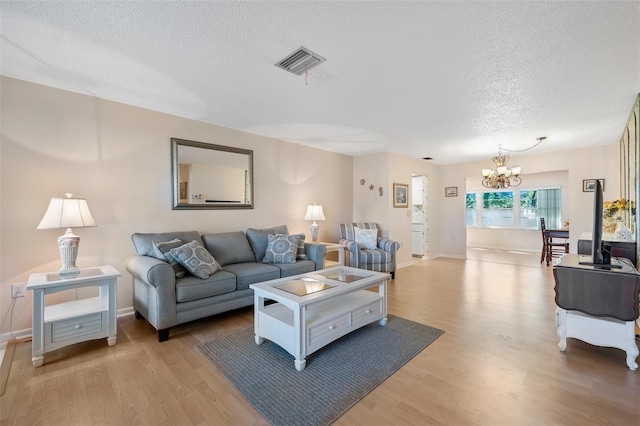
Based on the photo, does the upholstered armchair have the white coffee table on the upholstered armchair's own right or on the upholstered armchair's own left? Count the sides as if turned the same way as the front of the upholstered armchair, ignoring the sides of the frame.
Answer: on the upholstered armchair's own right

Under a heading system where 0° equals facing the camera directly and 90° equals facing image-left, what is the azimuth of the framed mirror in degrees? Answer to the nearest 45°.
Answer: approximately 315°

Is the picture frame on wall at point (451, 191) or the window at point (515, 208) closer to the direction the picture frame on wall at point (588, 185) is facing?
the picture frame on wall

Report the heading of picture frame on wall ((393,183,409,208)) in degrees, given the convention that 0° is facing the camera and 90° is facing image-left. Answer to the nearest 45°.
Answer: approximately 315°

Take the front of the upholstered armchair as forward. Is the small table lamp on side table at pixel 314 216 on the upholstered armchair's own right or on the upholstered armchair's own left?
on the upholstered armchair's own right

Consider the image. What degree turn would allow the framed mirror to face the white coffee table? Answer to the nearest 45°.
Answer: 0° — it already faces it

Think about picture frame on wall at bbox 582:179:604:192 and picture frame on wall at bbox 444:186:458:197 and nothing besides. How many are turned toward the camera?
2

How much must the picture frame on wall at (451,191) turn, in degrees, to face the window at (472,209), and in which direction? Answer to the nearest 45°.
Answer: approximately 180°

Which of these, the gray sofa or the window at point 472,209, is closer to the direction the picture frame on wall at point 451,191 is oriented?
the gray sofa

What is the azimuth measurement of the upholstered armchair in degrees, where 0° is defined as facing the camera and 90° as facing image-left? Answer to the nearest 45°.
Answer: approximately 315°
